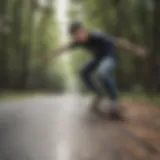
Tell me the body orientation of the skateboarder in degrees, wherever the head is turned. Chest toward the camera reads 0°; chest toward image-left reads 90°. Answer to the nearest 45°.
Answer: approximately 45°
